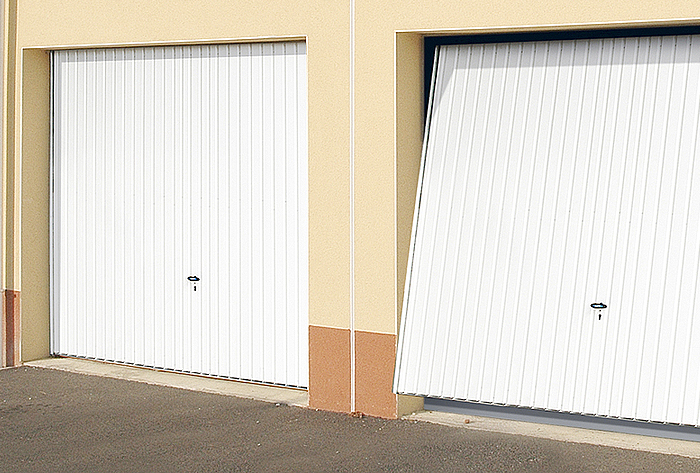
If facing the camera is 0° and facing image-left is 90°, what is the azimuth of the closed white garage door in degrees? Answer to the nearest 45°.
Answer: approximately 45°

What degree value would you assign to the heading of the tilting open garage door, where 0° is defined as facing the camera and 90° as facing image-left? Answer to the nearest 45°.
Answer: approximately 45°

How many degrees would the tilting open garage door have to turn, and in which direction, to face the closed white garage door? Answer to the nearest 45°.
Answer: approximately 45° to its right

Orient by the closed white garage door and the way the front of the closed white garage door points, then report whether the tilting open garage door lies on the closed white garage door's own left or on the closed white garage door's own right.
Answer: on the closed white garage door's own left
